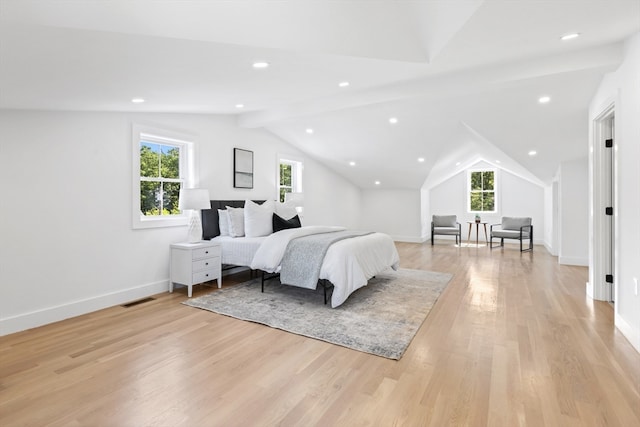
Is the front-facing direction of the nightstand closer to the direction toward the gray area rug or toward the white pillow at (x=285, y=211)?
the gray area rug

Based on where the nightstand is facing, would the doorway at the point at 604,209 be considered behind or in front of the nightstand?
in front

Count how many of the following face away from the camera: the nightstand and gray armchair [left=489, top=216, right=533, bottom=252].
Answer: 0

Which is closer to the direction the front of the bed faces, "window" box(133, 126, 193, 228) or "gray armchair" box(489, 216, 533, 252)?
the gray armchair

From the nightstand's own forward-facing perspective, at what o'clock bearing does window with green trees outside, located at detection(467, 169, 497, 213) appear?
The window with green trees outside is roughly at 10 o'clock from the nightstand.

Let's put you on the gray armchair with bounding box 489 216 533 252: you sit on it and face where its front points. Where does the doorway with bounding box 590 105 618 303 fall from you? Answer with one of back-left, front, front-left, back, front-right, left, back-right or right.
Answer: front-left

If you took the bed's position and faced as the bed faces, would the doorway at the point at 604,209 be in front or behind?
in front

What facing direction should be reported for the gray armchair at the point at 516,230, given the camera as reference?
facing the viewer and to the left of the viewer

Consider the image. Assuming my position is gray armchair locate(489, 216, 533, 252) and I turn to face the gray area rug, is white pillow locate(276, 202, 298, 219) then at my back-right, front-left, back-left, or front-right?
front-right

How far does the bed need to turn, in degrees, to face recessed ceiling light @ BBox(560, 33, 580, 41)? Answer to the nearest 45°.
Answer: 0° — it already faces it

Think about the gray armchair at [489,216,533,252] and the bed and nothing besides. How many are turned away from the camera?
0

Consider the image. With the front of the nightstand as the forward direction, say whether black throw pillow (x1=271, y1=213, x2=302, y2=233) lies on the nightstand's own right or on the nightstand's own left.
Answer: on the nightstand's own left

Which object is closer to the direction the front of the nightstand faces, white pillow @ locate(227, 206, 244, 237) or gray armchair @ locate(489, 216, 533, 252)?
the gray armchair

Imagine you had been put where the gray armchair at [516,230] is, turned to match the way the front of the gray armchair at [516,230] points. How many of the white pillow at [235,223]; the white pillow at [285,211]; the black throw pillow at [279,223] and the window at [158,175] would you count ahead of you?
4

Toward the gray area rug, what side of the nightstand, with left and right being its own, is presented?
front

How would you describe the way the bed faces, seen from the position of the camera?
facing the viewer and to the right of the viewer
